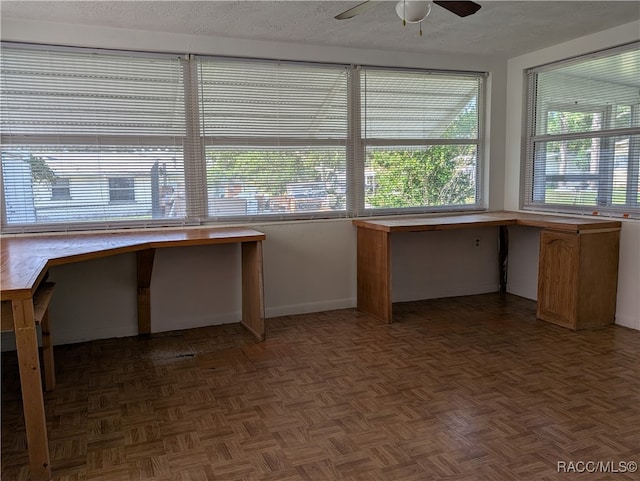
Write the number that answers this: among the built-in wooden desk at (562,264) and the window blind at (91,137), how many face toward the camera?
2

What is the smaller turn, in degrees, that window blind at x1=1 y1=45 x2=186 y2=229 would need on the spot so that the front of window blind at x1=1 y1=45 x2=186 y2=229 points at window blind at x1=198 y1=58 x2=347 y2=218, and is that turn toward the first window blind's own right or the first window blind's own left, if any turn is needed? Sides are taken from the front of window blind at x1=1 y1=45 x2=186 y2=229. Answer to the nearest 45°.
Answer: approximately 90° to the first window blind's own left

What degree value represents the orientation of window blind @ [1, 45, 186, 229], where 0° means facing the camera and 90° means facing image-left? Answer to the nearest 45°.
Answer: approximately 0°

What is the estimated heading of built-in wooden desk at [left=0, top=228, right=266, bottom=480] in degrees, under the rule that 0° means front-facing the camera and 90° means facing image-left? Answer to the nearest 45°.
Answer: approximately 315°

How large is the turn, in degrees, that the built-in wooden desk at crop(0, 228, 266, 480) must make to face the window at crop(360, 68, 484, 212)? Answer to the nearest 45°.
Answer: approximately 45° to its left

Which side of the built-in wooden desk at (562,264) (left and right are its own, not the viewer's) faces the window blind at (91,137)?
right
